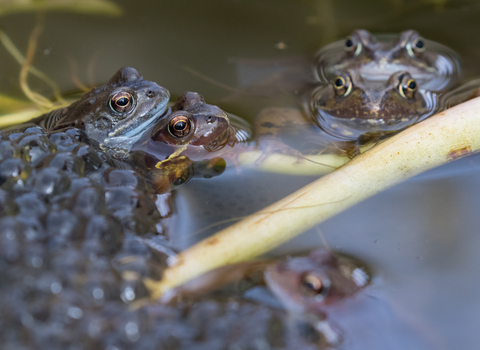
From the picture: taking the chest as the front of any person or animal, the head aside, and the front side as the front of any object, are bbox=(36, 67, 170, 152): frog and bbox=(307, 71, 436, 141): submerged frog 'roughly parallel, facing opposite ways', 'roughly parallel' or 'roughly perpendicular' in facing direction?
roughly perpendicular

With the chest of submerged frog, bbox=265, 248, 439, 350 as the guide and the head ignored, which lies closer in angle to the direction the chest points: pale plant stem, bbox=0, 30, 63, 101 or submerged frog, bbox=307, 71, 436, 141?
the pale plant stem

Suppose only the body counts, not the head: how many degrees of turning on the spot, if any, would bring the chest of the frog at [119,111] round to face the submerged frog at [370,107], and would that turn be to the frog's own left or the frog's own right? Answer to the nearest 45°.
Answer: approximately 45° to the frog's own left

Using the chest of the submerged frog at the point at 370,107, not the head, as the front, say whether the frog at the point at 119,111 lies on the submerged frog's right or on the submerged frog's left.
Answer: on the submerged frog's right

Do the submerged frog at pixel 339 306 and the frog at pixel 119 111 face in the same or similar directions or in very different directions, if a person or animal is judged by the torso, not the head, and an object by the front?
very different directions

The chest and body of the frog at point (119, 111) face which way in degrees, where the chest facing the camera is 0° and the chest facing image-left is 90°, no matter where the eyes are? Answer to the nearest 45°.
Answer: approximately 315°

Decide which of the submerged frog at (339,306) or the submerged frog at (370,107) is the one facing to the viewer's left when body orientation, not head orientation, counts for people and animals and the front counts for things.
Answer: the submerged frog at (339,306)

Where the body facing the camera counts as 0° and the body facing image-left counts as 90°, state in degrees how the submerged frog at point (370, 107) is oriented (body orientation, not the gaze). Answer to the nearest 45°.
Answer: approximately 0°
